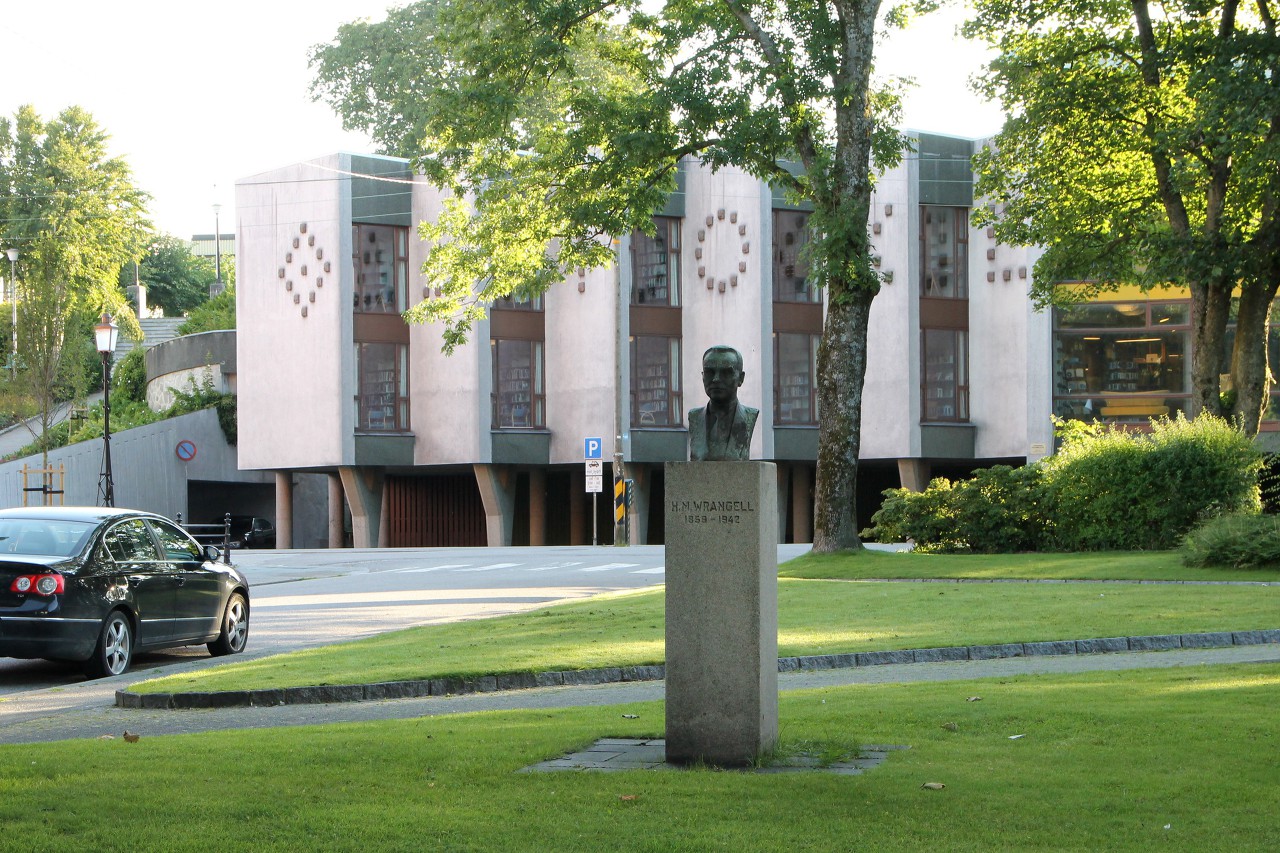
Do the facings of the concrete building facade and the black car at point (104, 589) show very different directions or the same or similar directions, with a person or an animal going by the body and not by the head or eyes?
very different directions

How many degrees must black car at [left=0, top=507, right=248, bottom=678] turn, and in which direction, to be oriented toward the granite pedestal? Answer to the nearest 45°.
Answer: approximately 135° to its right

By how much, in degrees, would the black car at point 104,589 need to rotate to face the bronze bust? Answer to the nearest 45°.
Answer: approximately 90° to its right

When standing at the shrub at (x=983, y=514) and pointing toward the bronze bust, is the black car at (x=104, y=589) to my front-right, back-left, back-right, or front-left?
front-right

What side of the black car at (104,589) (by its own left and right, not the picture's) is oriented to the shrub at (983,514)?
front

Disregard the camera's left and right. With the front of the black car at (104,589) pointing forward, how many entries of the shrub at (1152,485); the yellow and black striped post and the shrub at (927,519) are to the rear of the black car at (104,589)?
0

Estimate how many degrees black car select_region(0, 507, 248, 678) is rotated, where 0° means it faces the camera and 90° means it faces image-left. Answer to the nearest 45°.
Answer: approximately 225°

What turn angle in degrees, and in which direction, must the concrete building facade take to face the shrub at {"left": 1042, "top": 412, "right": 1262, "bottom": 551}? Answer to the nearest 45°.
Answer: approximately 45° to its left

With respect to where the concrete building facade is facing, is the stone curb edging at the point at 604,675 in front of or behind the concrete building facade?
in front

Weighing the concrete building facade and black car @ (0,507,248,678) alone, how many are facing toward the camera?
1

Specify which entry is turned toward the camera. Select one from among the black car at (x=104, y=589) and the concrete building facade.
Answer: the concrete building facade

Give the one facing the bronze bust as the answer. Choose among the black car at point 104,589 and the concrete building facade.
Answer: the concrete building facade

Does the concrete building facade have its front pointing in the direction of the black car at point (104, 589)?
yes

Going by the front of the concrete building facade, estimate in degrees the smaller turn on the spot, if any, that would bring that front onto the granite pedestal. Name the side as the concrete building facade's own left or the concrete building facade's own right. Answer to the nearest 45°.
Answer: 0° — it already faces it

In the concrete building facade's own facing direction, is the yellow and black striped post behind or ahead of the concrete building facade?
ahead

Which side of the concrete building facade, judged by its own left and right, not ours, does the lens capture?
front

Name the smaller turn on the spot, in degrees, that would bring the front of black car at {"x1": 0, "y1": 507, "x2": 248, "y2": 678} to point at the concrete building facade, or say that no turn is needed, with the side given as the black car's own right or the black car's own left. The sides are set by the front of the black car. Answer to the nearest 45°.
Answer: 0° — it already faces it
